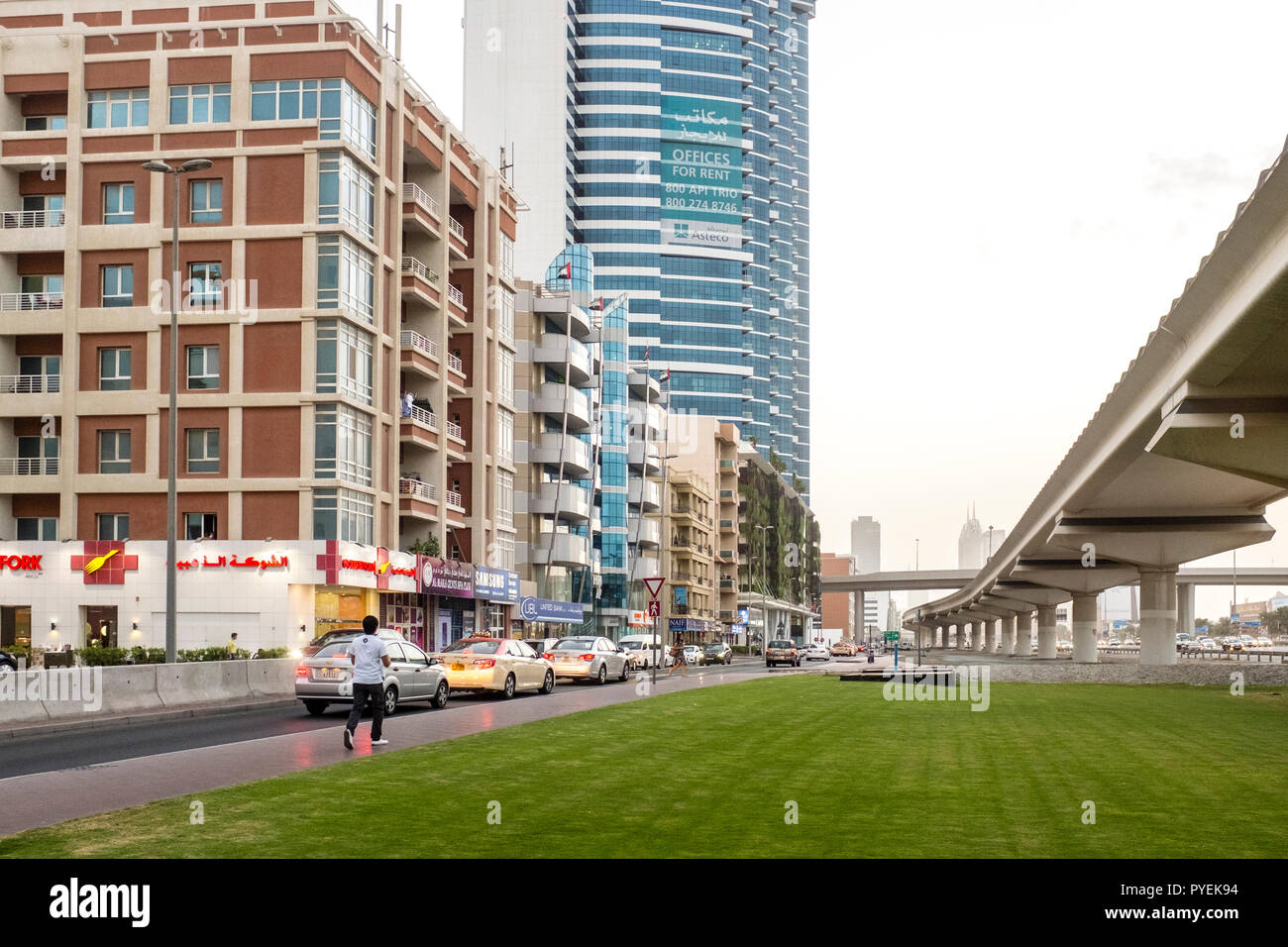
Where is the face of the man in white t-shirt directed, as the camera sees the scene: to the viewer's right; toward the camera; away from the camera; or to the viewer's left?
away from the camera

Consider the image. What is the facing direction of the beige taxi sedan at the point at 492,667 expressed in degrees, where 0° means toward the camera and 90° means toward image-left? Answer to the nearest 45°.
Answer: approximately 225°

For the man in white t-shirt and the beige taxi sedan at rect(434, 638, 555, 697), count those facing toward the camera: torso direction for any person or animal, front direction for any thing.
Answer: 0

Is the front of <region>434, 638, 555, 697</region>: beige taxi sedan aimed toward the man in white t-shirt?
no

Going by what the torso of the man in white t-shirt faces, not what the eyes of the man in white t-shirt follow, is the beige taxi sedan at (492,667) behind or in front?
in front

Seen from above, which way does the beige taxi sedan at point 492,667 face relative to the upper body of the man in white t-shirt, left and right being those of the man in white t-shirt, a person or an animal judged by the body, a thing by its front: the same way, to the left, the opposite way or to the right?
the same way

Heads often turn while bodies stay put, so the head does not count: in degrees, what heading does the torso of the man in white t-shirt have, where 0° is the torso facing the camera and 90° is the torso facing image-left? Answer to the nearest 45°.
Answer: approximately 225°
